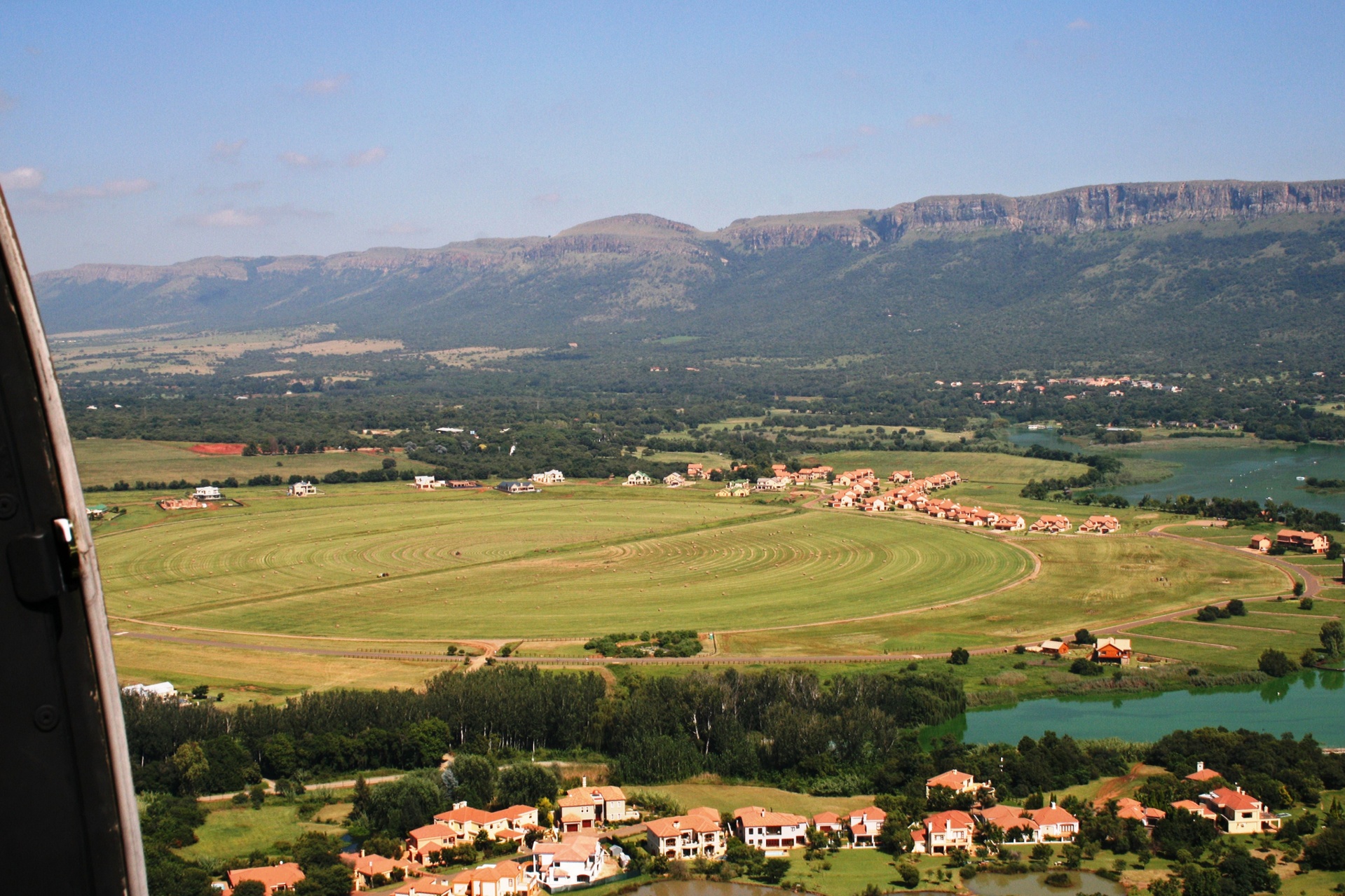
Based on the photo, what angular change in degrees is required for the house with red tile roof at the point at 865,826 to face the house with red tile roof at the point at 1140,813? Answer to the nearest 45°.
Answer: approximately 90° to its left

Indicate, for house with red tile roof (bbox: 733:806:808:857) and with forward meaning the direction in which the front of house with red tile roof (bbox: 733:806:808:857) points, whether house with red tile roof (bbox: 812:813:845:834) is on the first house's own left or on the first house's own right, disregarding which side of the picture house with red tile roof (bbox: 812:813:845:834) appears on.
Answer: on the first house's own left

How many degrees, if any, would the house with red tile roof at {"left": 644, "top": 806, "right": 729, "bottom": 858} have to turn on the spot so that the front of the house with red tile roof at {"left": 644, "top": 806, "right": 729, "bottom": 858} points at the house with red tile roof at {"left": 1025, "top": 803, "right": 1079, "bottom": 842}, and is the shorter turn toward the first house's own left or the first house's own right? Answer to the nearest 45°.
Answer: approximately 90° to the first house's own left

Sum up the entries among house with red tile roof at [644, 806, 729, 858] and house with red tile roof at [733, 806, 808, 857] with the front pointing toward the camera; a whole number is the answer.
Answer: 2

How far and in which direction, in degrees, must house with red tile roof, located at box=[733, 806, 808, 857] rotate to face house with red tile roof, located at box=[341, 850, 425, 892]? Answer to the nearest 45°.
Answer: approximately 90° to its right

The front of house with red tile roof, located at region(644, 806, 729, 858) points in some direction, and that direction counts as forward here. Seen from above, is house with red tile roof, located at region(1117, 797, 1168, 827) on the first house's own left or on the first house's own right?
on the first house's own left

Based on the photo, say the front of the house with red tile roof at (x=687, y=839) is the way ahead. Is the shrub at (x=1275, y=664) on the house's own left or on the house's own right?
on the house's own left

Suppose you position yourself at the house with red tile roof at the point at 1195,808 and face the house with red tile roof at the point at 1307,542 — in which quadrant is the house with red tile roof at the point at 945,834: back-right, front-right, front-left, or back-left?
back-left

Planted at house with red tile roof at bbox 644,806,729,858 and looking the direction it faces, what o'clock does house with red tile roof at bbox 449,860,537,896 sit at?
house with red tile roof at bbox 449,860,537,896 is roughly at 2 o'clock from house with red tile roof at bbox 644,806,729,858.

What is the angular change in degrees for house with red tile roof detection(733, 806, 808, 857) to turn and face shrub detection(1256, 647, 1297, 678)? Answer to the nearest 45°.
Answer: approximately 135° to its left

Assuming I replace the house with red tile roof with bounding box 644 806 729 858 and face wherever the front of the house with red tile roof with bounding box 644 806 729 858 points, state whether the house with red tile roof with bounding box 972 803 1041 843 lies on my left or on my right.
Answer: on my left

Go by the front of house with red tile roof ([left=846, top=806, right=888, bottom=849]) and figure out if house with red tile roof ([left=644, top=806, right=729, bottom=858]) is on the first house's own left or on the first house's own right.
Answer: on the first house's own right

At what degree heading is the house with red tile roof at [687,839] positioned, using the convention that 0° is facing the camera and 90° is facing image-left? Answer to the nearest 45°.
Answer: approximately 0°
